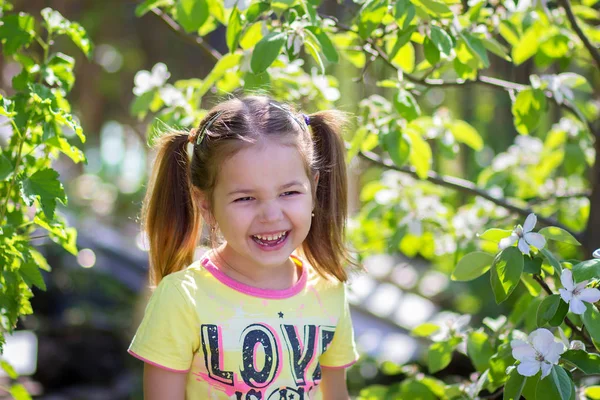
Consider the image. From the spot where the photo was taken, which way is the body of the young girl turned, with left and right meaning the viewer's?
facing the viewer and to the right of the viewer

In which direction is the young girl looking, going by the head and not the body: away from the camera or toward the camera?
toward the camera
